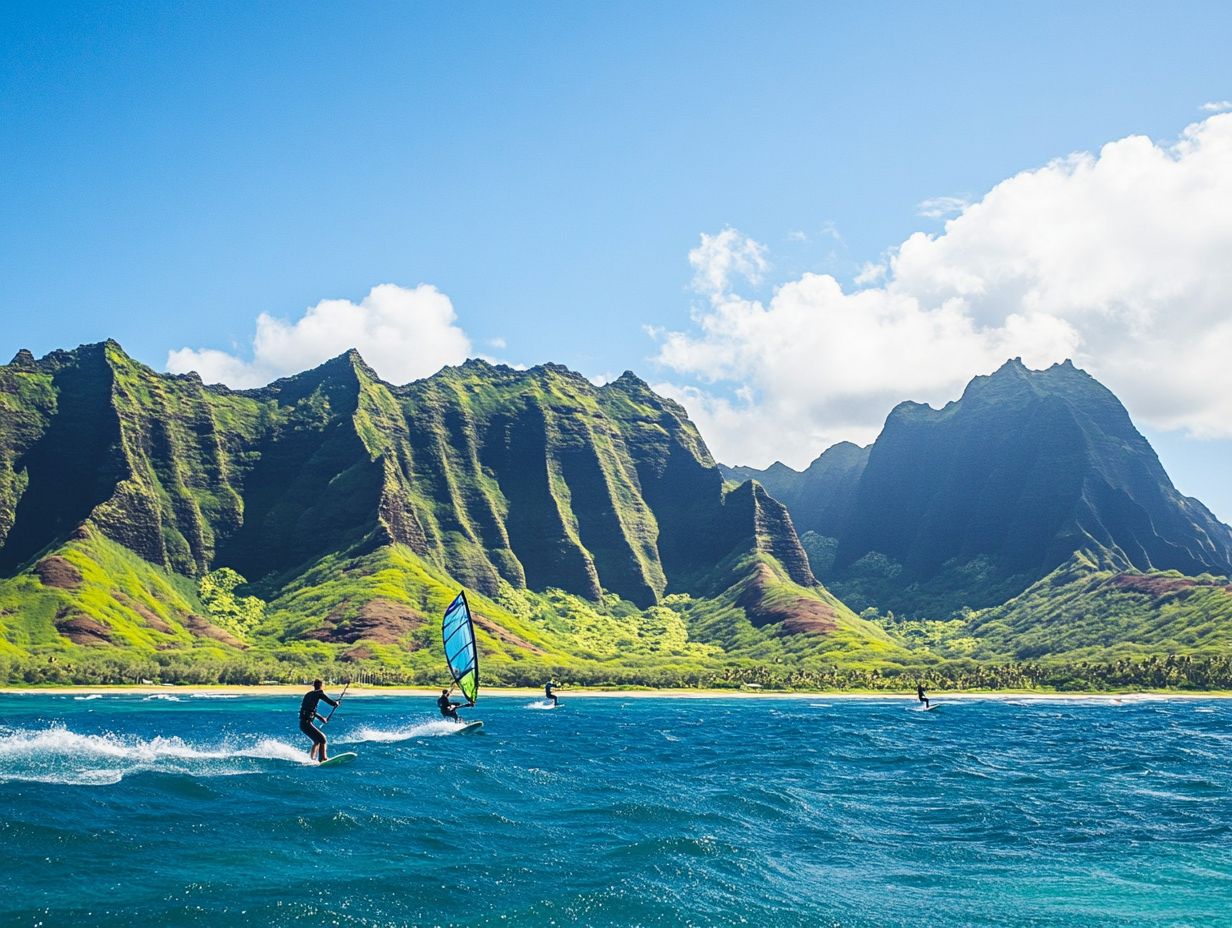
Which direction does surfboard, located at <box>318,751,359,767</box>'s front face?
to the viewer's right

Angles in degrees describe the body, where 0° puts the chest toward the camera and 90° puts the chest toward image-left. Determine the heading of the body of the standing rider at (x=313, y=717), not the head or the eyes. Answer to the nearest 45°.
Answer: approximately 225°
